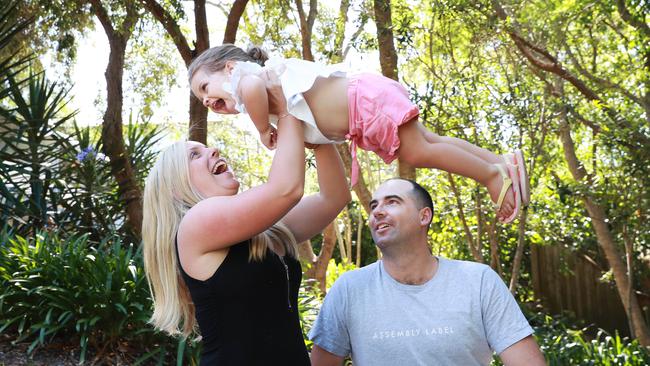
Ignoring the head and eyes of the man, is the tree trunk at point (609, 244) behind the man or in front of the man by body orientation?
behind

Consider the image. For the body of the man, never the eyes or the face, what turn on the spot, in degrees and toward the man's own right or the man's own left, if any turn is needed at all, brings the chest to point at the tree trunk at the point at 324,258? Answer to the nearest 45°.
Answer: approximately 180°

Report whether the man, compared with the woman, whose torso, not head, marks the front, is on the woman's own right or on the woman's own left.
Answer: on the woman's own left

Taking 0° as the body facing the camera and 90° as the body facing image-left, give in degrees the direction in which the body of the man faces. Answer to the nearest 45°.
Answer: approximately 0°

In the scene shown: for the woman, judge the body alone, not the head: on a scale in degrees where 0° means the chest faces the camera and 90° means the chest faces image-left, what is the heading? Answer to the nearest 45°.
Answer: approximately 315°

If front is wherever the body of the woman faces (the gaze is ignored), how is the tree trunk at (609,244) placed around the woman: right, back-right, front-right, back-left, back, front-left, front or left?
left

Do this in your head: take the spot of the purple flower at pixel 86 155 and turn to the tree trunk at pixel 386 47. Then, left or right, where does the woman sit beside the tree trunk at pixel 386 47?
right

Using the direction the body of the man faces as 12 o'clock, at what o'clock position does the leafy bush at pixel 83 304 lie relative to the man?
The leafy bush is roughly at 4 o'clock from the man.

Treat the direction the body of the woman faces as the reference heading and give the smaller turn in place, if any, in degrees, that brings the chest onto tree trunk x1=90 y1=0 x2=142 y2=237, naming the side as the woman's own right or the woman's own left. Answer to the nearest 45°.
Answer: approximately 135° to the woman's own left

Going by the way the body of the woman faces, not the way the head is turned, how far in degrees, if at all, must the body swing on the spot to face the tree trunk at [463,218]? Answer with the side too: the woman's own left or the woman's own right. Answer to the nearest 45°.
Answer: approximately 90° to the woman's own left

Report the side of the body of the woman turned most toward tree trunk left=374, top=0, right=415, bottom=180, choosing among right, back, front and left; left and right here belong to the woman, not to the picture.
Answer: left

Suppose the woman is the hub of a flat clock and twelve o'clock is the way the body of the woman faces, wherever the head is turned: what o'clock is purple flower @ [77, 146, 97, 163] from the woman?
The purple flower is roughly at 7 o'clock from the woman.
